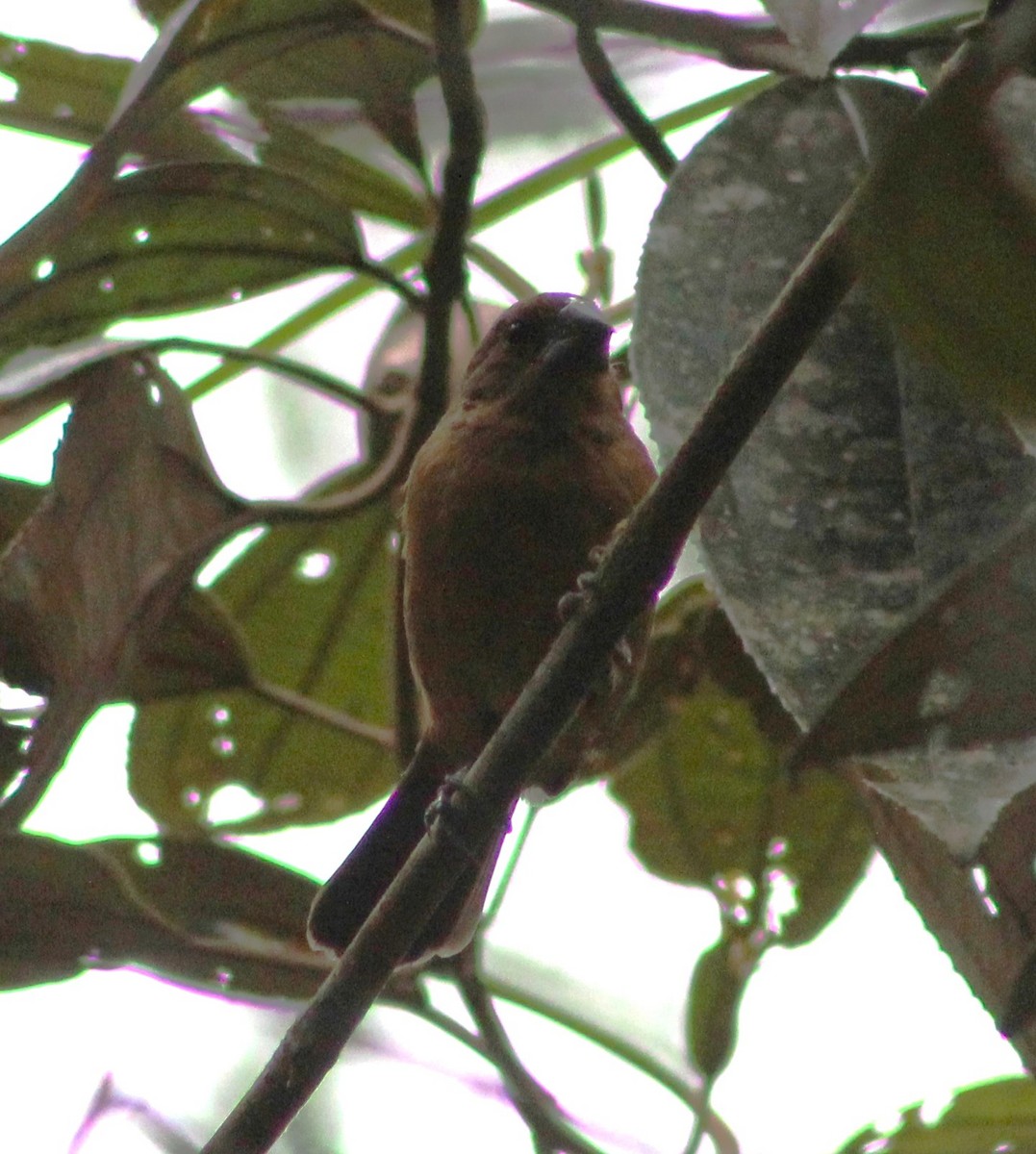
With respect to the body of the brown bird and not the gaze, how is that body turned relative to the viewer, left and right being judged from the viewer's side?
facing the viewer and to the right of the viewer

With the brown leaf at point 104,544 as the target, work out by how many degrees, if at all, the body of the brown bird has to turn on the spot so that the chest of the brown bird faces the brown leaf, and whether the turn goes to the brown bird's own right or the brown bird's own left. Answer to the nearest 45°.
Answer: approximately 90° to the brown bird's own right
